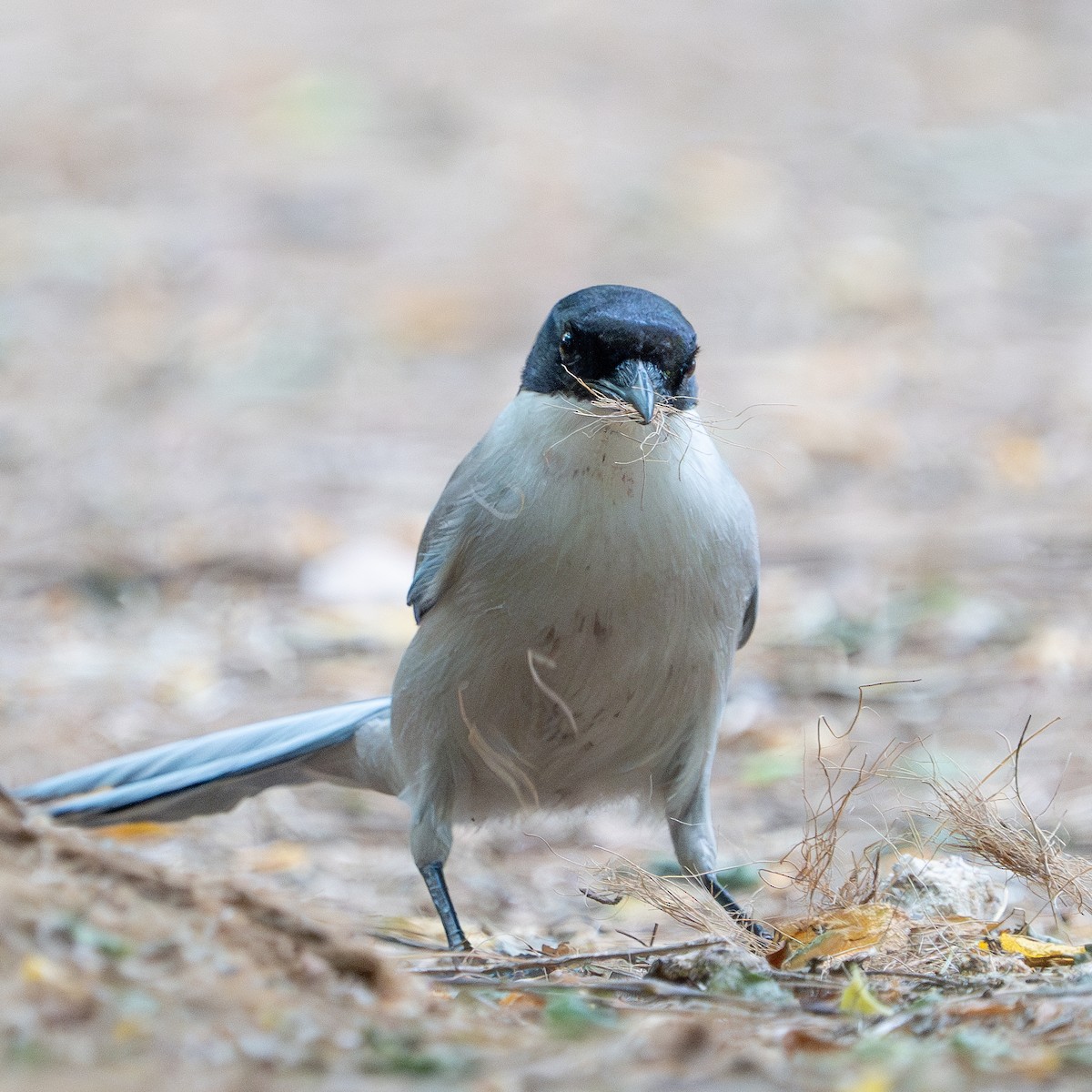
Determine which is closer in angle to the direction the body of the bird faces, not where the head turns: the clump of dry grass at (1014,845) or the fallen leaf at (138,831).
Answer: the clump of dry grass

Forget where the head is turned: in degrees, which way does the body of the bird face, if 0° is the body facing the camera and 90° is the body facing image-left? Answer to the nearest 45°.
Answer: approximately 315°

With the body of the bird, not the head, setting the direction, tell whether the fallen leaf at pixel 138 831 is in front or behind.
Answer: behind

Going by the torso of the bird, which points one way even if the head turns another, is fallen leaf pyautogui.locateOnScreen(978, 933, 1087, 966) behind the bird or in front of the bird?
in front

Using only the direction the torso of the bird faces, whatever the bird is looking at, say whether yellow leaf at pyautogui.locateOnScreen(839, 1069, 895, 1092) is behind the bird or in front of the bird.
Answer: in front

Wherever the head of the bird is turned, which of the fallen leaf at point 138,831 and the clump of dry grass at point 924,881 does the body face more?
the clump of dry grass
